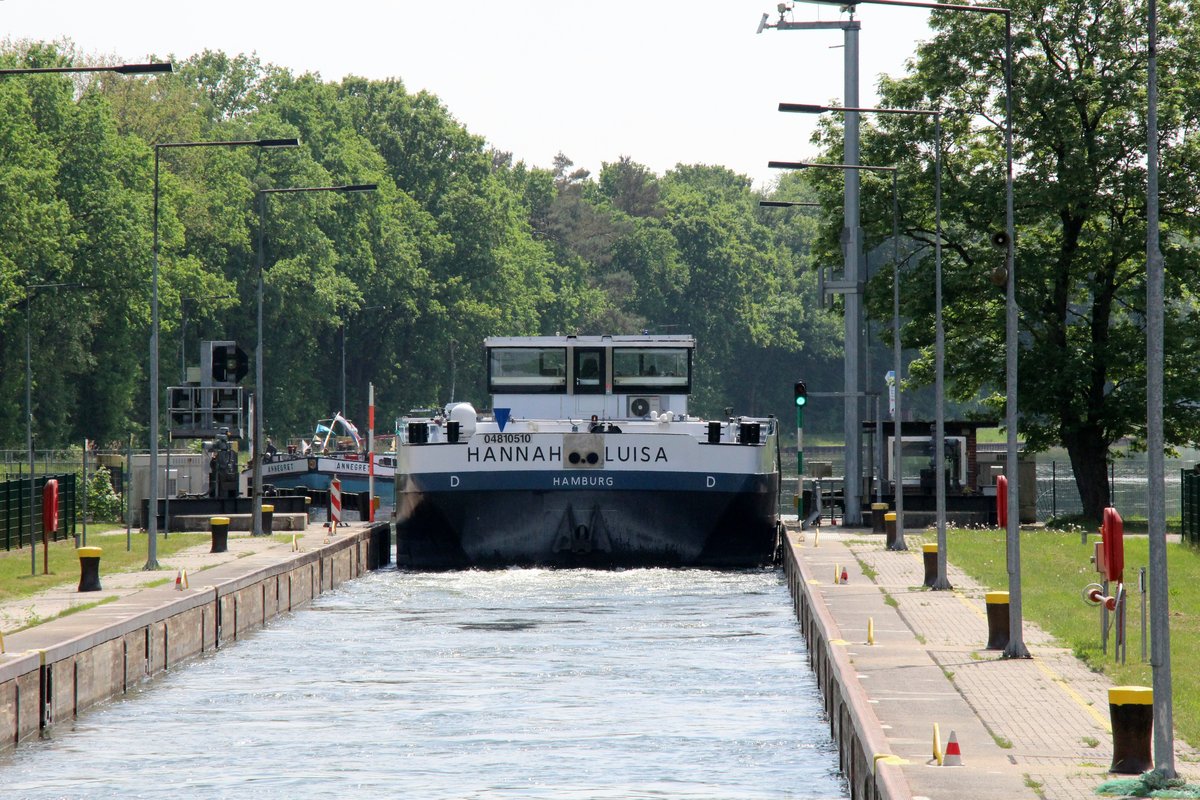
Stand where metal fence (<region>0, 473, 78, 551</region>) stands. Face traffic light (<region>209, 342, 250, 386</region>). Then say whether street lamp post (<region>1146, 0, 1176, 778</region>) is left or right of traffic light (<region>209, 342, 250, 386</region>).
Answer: right

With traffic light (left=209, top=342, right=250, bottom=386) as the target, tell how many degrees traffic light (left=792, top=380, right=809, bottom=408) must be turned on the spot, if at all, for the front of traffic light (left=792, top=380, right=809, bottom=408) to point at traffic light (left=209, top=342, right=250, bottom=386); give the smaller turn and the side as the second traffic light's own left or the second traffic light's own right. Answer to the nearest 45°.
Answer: approximately 90° to the second traffic light's own right

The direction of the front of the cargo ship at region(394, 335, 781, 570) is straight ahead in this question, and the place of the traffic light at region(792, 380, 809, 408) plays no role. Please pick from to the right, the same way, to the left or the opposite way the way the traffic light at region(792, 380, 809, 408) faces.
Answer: the opposite way

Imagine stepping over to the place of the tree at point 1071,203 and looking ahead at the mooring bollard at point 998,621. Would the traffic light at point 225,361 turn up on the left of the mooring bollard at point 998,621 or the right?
right

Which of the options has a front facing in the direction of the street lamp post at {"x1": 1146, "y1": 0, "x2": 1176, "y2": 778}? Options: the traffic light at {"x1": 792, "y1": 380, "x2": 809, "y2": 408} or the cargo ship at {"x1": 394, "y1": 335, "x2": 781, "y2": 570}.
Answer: the traffic light

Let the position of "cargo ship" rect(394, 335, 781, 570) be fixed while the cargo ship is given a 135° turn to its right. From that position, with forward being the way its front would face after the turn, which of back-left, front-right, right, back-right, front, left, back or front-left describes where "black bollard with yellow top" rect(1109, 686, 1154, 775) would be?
front-right

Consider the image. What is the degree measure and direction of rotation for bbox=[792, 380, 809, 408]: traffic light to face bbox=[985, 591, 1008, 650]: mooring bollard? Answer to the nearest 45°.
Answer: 0° — it already faces it

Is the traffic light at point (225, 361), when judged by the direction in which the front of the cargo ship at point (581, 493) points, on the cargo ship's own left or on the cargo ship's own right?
on the cargo ship's own left

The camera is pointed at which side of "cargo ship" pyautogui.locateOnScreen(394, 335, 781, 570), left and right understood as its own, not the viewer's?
back

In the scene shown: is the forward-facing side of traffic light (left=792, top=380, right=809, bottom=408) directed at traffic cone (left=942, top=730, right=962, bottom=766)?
yes

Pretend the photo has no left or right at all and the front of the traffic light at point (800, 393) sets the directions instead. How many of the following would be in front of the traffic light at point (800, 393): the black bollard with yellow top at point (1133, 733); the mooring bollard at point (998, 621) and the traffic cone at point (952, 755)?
3

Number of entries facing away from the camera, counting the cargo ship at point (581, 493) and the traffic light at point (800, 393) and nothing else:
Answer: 1

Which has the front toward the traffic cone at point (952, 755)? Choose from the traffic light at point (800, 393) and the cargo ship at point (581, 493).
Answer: the traffic light

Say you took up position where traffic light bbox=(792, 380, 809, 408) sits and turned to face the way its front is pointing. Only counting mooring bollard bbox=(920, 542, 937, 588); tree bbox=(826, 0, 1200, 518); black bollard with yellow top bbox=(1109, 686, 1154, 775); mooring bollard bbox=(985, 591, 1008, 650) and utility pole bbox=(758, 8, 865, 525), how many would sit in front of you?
3
